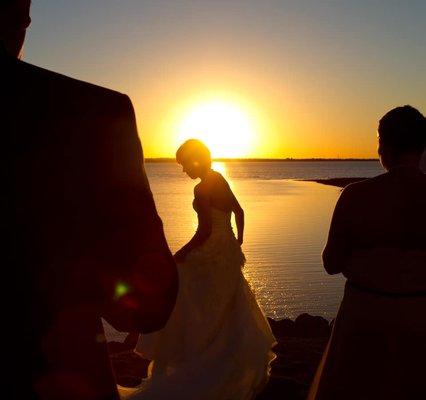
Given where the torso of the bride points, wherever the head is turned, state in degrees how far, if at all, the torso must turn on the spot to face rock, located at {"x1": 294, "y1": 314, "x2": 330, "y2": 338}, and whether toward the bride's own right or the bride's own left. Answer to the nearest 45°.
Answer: approximately 135° to the bride's own right

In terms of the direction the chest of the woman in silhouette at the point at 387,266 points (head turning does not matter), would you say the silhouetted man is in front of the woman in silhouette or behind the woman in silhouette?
behind

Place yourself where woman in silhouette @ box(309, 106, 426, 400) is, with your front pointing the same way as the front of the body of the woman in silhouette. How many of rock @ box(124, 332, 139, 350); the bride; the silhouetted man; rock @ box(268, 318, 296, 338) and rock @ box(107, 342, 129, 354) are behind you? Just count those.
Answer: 1

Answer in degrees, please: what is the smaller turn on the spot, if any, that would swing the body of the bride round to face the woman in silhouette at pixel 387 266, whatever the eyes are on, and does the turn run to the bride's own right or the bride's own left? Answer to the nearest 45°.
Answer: approximately 90° to the bride's own left

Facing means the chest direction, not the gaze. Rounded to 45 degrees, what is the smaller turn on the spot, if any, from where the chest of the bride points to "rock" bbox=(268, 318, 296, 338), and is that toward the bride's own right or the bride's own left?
approximately 90° to the bride's own right

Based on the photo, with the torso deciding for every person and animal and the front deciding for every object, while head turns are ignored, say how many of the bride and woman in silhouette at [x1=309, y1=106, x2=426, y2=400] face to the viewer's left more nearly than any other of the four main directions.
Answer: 1

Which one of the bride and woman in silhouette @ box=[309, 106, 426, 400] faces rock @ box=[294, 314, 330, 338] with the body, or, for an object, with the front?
the woman in silhouette

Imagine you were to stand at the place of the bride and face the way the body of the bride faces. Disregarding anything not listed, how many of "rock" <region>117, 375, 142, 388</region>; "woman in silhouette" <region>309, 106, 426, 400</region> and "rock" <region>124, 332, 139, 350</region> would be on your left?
1

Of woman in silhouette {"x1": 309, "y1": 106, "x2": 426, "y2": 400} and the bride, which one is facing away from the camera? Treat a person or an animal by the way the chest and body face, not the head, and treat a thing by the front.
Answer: the woman in silhouette

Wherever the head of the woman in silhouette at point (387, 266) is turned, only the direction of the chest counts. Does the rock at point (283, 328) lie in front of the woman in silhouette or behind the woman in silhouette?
in front

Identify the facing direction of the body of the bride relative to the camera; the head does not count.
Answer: to the viewer's left

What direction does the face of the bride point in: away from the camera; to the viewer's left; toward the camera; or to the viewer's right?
to the viewer's left

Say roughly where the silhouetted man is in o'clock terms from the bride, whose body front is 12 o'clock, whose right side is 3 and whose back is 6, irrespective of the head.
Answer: The silhouetted man is roughly at 9 o'clock from the bride.

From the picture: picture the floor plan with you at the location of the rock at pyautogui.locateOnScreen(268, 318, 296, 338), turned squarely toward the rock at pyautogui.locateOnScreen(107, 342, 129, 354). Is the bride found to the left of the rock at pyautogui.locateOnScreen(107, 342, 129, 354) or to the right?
left

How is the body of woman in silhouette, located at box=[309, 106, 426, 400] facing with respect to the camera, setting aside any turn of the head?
away from the camera

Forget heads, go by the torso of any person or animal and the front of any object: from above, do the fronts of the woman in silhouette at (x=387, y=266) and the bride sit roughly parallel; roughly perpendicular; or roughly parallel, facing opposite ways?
roughly perpendicular
